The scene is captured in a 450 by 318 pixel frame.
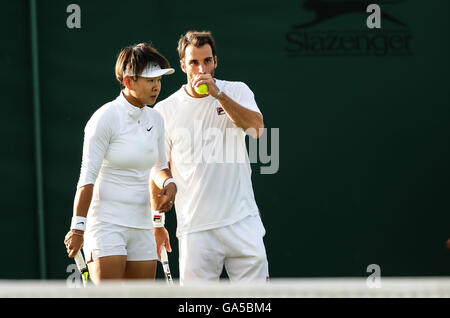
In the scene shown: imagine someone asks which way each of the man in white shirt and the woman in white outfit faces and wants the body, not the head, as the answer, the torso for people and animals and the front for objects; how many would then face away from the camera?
0

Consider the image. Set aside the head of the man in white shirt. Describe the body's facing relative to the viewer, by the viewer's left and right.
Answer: facing the viewer

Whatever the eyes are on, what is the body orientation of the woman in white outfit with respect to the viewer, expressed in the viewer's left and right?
facing the viewer and to the right of the viewer

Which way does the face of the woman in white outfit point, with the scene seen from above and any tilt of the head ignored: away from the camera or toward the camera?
toward the camera
